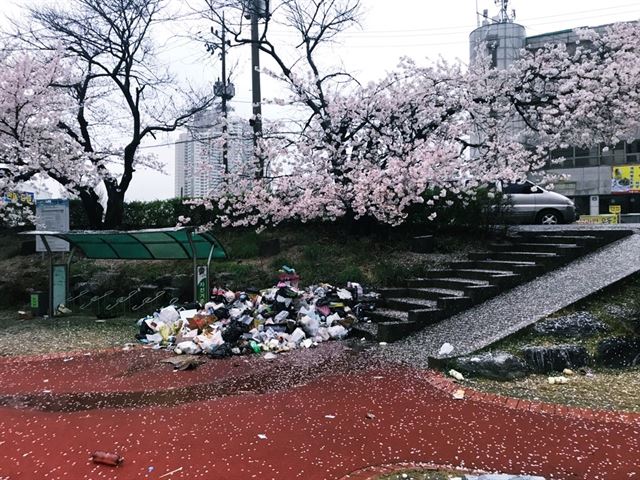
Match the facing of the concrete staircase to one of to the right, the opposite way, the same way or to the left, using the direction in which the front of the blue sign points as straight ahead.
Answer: to the right

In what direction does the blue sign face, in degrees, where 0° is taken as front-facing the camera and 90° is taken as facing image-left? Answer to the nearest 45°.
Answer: approximately 0°

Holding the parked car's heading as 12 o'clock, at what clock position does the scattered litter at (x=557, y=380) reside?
The scattered litter is roughly at 3 o'clock from the parked car.

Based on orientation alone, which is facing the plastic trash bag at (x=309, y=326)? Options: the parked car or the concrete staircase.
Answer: the concrete staircase

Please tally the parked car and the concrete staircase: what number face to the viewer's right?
1

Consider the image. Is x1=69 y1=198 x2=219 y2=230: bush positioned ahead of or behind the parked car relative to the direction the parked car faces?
behind

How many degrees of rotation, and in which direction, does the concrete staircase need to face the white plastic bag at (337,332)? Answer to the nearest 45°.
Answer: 0° — it already faces it

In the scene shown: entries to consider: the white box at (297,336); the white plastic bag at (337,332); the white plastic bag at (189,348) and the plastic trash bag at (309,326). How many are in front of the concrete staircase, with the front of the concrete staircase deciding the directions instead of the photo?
4

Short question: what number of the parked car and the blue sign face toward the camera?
1

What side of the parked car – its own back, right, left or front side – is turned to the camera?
right

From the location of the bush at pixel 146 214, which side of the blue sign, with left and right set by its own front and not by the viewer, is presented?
left

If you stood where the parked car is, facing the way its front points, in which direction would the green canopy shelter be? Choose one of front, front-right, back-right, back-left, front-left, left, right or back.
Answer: back-right
